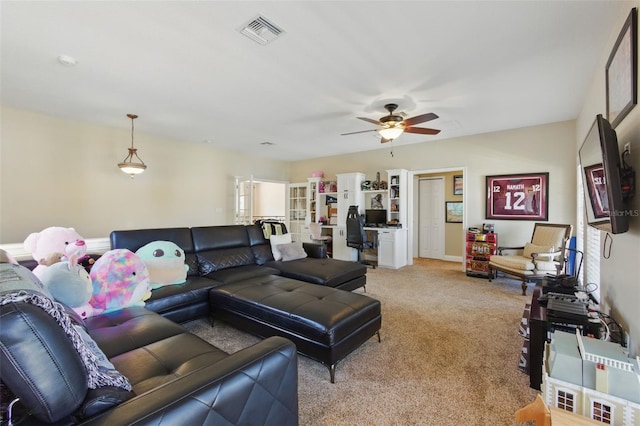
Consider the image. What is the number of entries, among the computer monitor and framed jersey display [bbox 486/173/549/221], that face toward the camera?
2

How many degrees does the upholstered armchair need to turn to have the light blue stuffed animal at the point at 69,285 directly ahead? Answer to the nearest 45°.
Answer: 0° — it already faces it

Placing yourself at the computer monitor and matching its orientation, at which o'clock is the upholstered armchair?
The upholstered armchair is roughly at 10 o'clock from the computer monitor.

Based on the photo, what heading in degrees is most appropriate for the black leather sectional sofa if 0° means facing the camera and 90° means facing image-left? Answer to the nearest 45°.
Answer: approximately 315°

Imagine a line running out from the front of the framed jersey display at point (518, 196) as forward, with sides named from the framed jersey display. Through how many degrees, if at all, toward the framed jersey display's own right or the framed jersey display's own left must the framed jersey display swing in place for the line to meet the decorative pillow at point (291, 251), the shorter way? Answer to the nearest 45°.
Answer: approximately 45° to the framed jersey display's own right

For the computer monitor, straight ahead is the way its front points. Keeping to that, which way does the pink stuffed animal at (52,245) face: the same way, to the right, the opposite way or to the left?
to the left

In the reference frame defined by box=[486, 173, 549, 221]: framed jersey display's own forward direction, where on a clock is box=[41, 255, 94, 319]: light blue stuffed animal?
The light blue stuffed animal is roughly at 1 o'clock from the framed jersey display.
